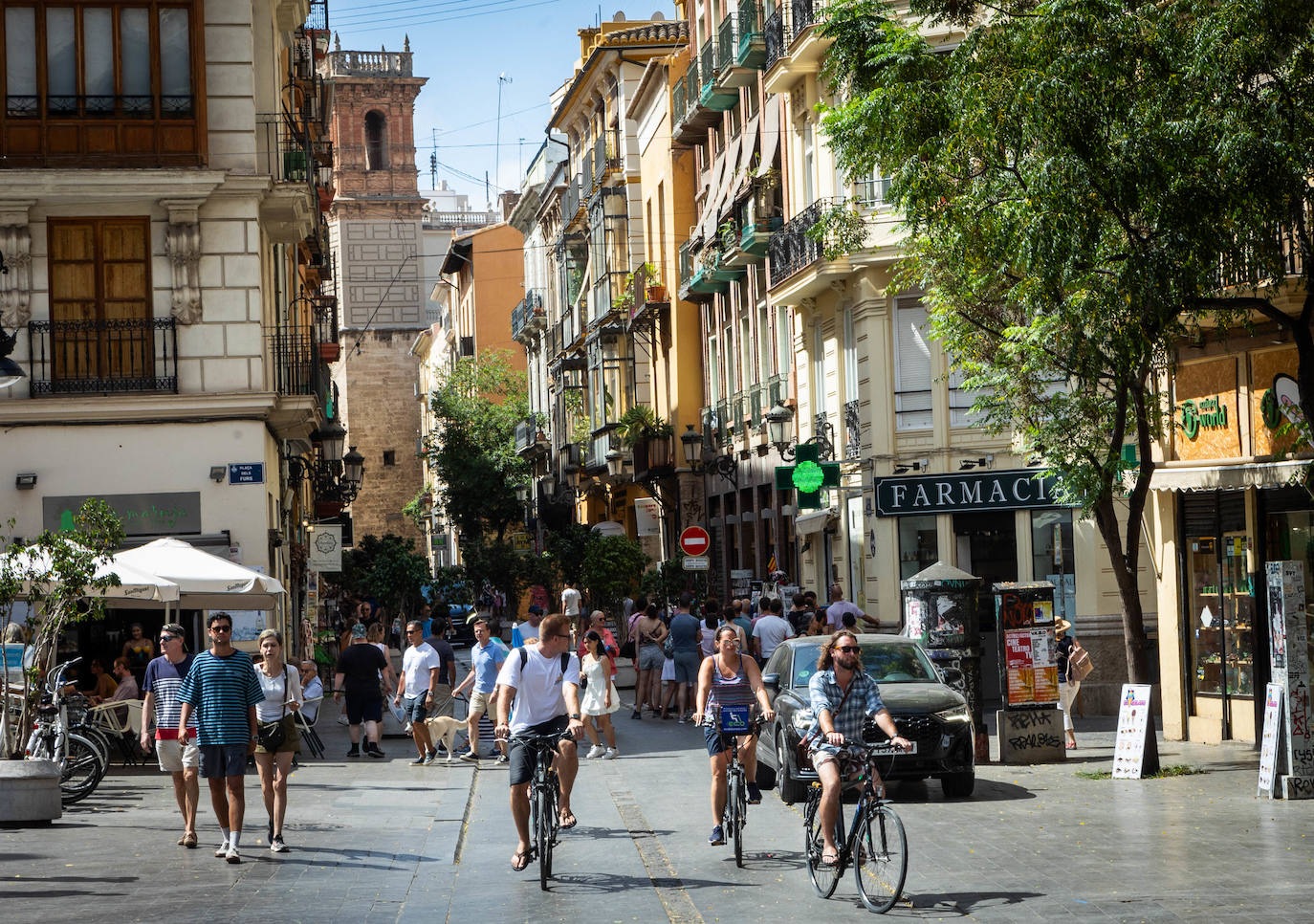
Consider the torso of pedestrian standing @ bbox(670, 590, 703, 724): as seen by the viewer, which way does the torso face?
away from the camera

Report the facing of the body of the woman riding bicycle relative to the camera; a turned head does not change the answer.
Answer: toward the camera

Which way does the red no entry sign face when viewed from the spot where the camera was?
facing the viewer

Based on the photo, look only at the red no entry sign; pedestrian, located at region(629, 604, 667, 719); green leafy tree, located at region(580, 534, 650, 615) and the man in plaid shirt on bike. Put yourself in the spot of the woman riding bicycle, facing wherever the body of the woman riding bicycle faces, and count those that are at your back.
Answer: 3

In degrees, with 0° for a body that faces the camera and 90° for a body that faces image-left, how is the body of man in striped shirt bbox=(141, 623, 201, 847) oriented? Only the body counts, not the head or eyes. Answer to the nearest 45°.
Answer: approximately 0°

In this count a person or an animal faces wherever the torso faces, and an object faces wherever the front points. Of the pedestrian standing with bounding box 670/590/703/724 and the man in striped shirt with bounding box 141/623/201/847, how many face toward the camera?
1

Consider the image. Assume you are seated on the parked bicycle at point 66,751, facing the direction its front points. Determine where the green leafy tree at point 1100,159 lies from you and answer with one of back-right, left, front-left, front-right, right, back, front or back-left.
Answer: front

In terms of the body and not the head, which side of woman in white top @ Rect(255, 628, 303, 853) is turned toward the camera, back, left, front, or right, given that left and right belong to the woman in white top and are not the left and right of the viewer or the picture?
front

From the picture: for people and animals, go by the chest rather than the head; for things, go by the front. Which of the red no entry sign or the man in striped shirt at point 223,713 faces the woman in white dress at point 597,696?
the red no entry sign

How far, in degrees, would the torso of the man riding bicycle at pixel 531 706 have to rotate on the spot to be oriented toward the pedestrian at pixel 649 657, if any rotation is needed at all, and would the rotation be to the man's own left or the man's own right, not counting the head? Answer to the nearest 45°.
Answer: approximately 180°

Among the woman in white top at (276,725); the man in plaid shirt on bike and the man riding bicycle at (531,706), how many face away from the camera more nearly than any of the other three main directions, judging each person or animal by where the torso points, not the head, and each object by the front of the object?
0
